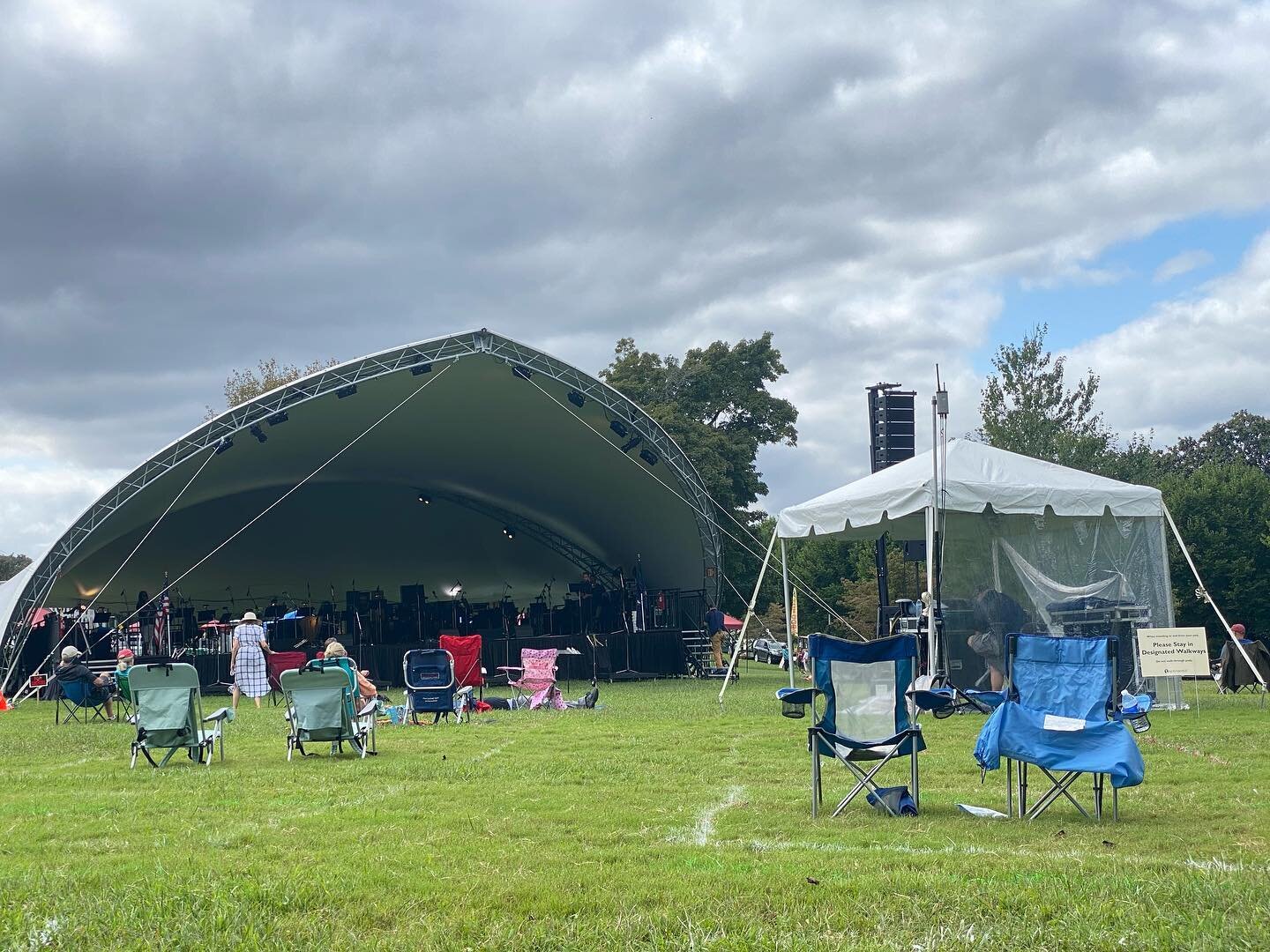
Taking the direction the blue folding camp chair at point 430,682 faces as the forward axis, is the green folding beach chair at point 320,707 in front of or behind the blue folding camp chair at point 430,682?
behind

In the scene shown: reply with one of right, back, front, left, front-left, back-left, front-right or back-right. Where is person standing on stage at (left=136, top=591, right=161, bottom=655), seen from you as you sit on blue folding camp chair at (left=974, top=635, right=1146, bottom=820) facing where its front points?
front-left

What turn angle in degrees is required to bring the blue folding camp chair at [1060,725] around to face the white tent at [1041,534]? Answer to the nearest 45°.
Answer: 0° — it already faces it

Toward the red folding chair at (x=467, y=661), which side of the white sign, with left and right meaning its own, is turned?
right

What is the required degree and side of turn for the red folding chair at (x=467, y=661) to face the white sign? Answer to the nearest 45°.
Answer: approximately 135° to its right

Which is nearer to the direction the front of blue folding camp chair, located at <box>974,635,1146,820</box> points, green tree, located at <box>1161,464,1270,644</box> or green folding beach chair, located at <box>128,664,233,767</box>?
the green tree

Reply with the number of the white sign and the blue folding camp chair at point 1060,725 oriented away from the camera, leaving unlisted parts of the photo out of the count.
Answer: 1

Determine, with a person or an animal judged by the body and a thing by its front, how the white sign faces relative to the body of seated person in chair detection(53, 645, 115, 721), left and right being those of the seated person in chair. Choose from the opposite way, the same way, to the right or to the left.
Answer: the opposite way

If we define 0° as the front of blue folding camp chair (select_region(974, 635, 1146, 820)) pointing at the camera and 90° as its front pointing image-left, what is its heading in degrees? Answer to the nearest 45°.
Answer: approximately 180°

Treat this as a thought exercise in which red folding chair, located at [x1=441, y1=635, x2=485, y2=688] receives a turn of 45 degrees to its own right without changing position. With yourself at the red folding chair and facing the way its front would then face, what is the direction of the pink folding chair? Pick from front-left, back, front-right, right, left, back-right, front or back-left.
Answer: right

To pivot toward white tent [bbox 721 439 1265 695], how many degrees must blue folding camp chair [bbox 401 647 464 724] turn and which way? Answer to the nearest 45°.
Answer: approximately 90° to its right

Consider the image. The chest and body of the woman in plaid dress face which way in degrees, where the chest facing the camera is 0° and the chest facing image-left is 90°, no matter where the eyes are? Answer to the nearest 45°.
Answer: approximately 180°

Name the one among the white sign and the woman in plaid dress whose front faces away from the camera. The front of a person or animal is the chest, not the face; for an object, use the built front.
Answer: the woman in plaid dress

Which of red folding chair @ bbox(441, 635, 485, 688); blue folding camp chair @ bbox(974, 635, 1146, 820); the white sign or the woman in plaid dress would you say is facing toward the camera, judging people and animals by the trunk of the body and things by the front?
the white sign

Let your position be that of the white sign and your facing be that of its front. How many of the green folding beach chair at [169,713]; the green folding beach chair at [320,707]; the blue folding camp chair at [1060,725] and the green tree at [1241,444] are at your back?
1

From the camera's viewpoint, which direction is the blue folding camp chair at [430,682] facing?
away from the camera
